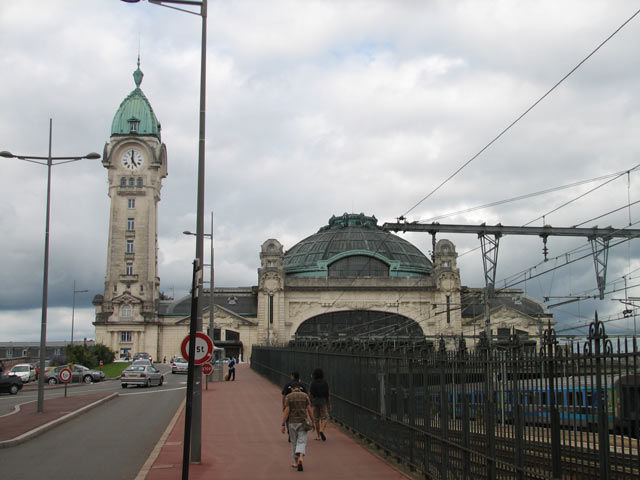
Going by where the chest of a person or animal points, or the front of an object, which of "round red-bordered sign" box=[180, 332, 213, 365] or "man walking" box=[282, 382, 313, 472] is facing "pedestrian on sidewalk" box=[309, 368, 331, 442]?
the man walking

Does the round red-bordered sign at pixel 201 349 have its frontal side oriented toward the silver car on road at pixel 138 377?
no

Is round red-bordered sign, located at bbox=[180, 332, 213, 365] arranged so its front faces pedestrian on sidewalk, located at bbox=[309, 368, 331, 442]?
no

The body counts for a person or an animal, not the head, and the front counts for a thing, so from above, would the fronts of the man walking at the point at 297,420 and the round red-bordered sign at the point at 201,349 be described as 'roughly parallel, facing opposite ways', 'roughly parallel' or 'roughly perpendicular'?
roughly parallel, facing opposite ways

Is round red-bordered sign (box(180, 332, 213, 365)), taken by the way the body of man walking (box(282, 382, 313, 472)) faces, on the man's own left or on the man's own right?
on the man's own left

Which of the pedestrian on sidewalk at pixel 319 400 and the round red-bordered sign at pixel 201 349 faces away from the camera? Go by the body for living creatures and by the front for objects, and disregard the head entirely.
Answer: the pedestrian on sidewalk

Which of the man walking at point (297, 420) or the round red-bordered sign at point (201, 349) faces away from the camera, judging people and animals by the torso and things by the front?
the man walking

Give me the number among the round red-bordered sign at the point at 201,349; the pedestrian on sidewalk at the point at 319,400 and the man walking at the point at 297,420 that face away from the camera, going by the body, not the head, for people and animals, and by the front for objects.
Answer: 2

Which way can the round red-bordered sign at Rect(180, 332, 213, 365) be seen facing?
toward the camera

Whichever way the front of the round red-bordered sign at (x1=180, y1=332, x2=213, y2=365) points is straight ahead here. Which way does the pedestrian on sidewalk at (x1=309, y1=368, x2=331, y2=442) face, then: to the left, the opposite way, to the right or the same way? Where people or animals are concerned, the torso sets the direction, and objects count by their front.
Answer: the opposite way

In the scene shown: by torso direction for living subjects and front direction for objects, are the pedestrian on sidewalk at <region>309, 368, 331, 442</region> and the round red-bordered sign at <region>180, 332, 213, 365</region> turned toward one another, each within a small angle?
no

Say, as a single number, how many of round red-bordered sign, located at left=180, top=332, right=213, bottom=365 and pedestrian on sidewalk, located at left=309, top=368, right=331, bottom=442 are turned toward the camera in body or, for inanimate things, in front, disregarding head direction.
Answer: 1

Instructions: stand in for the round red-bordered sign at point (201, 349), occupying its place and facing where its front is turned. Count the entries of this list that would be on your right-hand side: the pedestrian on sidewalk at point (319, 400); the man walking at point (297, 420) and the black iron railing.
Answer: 0

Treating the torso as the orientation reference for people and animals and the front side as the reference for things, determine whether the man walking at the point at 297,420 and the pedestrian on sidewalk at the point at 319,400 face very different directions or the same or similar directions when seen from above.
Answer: same or similar directions

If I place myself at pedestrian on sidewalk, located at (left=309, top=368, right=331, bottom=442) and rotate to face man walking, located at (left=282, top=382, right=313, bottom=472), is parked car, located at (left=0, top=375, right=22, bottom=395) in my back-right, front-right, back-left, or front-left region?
back-right

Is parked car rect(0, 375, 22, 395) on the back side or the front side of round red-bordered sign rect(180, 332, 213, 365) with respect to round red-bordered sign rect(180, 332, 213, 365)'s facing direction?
on the back side

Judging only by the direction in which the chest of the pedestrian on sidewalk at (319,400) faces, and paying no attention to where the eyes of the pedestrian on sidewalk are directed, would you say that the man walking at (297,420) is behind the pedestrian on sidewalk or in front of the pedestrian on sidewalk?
behind

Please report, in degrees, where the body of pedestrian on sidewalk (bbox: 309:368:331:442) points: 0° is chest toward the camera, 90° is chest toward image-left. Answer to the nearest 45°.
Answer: approximately 180°

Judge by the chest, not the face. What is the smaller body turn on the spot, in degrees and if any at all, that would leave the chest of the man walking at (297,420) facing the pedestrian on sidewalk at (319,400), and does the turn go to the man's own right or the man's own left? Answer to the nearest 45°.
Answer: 0° — they already face them

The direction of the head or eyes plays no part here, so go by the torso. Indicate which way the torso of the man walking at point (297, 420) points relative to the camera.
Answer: away from the camera
